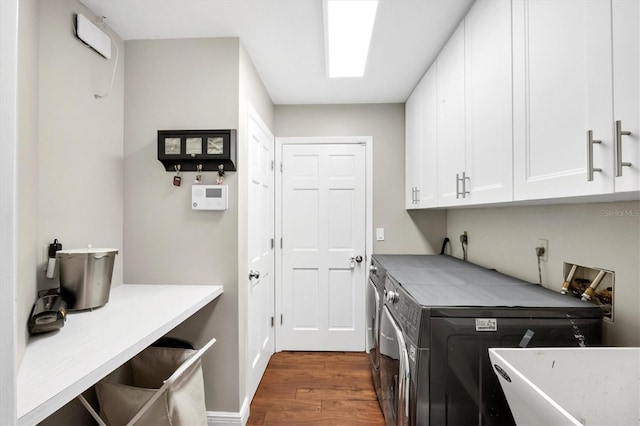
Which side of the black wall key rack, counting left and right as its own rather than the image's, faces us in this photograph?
front

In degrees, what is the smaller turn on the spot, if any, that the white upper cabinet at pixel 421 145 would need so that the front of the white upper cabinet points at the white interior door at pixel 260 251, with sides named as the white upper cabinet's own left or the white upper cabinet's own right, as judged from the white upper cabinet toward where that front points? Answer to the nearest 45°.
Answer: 0° — it already faces it

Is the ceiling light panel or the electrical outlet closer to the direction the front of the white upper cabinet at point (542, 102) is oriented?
the ceiling light panel

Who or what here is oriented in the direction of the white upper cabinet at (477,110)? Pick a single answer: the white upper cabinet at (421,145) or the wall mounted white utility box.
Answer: the wall mounted white utility box

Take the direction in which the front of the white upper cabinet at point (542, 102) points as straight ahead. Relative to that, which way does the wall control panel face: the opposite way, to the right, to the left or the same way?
to the left

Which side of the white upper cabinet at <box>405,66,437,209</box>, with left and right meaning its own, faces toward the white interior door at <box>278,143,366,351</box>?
front

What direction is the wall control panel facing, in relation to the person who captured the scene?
facing the viewer

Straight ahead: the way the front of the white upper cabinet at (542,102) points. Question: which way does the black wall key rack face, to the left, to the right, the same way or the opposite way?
to the left

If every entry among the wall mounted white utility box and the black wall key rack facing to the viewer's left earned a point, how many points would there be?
0

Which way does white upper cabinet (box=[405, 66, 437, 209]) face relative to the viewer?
to the viewer's left

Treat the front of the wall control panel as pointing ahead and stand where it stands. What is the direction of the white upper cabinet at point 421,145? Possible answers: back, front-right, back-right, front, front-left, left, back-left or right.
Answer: left

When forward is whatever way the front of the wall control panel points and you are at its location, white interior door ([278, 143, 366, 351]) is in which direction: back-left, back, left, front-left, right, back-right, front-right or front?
back-left
